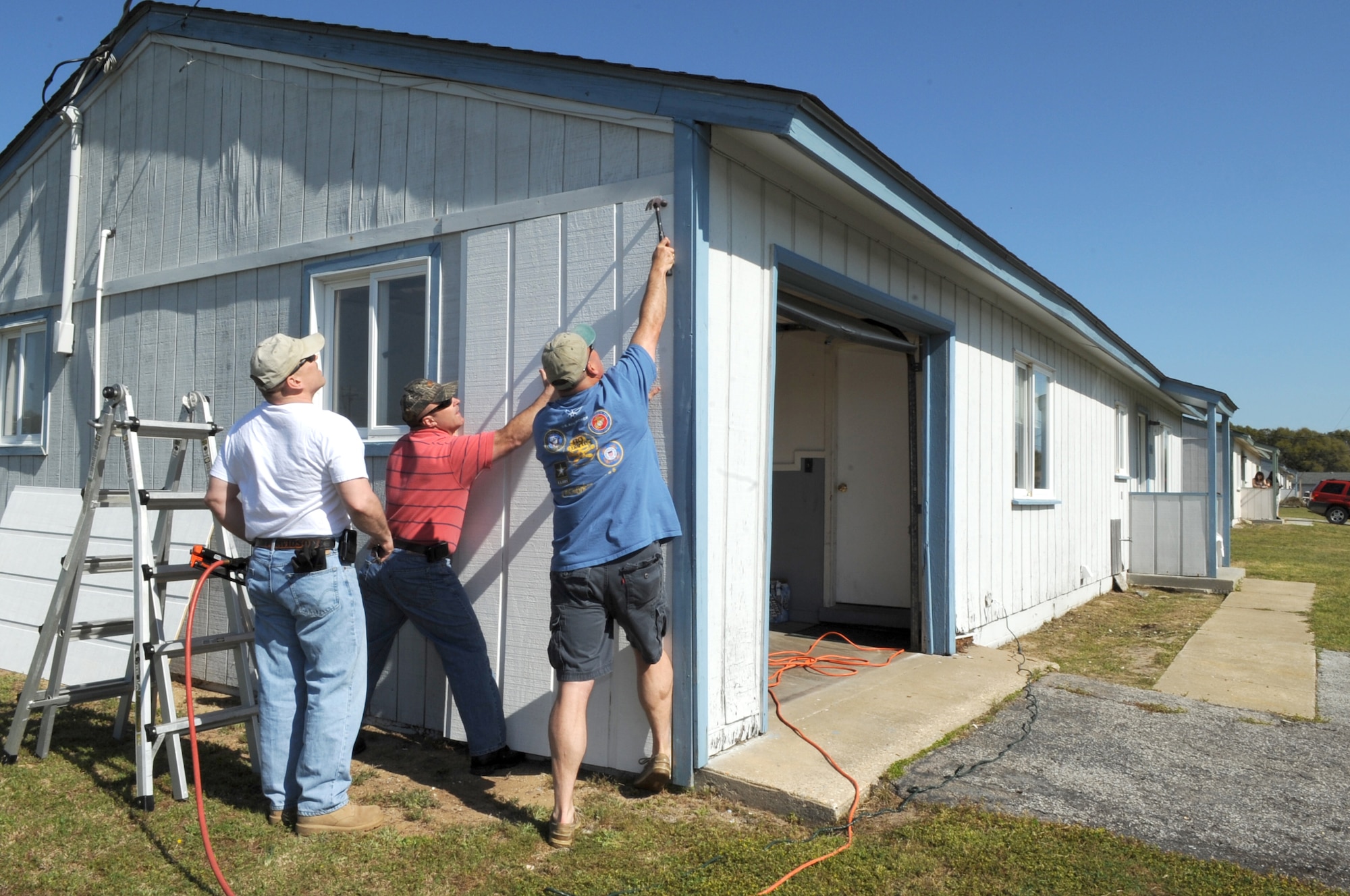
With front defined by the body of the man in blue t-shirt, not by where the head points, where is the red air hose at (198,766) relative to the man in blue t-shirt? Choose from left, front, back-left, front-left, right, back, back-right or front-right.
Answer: back-left

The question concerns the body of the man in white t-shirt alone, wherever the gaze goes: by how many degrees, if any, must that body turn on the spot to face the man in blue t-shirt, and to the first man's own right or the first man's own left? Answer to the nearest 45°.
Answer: approximately 90° to the first man's own right

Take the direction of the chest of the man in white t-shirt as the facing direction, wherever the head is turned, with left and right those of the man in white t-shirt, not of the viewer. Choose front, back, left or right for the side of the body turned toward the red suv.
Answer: front

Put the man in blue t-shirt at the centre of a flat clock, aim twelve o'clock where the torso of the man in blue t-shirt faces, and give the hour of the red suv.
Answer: The red suv is roughly at 12 o'clock from the man in blue t-shirt.

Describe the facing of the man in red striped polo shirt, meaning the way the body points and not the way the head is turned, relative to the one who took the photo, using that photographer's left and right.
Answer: facing away from the viewer and to the right of the viewer

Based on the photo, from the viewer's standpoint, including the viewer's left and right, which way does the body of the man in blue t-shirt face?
facing away from the viewer and to the right of the viewer

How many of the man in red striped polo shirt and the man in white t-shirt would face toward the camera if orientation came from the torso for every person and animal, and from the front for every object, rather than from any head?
0

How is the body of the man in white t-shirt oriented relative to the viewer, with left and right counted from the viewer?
facing away from the viewer and to the right of the viewer

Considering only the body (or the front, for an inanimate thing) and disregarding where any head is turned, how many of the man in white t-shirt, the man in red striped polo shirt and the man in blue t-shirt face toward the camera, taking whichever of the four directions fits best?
0

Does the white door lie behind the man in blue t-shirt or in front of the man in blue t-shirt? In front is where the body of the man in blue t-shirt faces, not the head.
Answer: in front

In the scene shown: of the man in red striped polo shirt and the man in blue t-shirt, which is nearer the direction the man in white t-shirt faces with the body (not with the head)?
the man in red striped polo shirt

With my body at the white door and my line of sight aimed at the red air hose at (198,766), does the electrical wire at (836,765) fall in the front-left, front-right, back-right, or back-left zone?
front-left

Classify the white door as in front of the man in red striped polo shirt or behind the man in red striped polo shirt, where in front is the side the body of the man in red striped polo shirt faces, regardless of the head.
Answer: in front

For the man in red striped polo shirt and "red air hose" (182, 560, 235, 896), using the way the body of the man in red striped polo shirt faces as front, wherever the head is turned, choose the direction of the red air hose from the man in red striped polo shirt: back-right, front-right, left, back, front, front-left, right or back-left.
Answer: back

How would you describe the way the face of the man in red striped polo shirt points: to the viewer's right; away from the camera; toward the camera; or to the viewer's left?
to the viewer's right

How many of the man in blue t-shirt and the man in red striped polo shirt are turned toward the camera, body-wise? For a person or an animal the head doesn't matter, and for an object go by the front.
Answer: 0
